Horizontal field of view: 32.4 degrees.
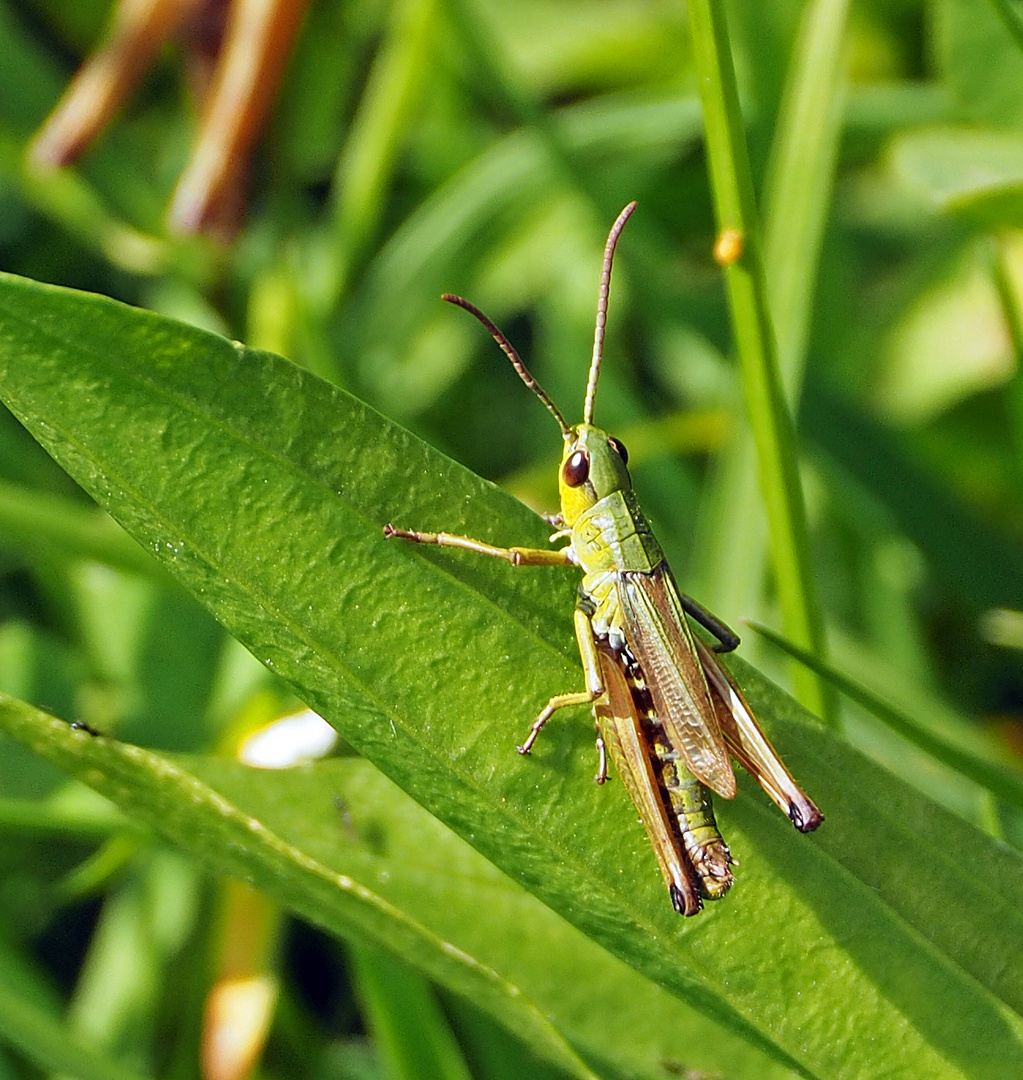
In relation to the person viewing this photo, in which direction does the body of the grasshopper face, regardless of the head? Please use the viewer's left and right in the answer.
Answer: facing away from the viewer and to the left of the viewer
